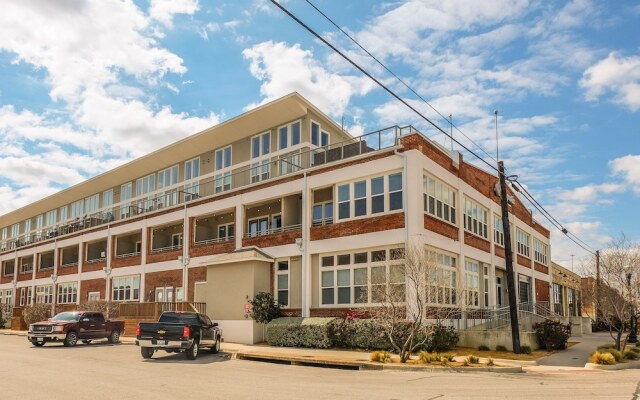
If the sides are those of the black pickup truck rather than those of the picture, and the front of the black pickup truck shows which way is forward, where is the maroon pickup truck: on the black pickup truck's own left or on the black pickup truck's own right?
on the black pickup truck's own left

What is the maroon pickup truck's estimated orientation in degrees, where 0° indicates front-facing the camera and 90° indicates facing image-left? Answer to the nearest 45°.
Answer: approximately 45°

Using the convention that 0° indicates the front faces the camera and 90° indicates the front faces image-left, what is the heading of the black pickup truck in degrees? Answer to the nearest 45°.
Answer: approximately 225°

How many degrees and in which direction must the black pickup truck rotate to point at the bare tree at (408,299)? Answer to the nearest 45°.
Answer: approximately 45° to its right

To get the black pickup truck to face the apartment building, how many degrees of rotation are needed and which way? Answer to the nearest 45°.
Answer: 0° — it already faces it

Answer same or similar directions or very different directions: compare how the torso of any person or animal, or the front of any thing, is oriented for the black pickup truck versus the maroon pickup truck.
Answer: very different directions

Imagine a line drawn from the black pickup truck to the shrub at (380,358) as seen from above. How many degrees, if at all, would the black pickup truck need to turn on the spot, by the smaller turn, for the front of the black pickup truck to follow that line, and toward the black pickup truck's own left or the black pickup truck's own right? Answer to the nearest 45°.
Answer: approximately 90° to the black pickup truck's own right

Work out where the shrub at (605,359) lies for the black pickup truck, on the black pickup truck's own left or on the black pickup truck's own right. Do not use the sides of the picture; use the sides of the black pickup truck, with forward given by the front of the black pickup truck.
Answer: on the black pickup truck's own right
